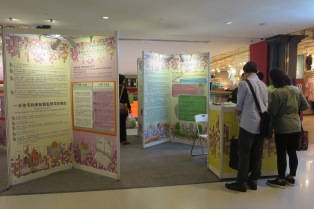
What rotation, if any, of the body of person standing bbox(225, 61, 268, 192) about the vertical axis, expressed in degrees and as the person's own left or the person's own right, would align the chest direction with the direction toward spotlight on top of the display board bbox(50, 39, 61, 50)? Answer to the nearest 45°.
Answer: approximately 45° to the person's own left

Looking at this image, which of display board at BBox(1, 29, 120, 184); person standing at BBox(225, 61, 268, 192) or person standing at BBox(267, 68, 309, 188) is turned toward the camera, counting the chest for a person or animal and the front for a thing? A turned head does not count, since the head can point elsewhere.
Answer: the display board

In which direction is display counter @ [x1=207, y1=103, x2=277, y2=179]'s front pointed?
toward the camera

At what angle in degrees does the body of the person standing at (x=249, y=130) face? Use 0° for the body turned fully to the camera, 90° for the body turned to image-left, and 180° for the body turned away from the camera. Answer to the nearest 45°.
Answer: approximately 135°

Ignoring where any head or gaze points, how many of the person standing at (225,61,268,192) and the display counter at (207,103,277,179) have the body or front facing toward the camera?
1

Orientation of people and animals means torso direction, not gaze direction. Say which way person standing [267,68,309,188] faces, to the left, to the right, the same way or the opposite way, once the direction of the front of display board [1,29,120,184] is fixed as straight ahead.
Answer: the opposite way

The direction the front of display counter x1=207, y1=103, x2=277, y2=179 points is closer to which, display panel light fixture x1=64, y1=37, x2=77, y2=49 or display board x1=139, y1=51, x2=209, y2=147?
the display panel light fixture

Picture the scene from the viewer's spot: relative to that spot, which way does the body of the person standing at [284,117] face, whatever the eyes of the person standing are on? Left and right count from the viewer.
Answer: facing away from the viewer and to the left of the viewer

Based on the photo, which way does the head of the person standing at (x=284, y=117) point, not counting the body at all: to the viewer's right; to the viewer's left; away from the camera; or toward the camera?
away from the camera

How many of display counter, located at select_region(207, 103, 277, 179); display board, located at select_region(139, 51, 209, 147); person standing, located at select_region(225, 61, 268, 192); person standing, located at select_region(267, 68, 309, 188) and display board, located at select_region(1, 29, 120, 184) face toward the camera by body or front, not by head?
3

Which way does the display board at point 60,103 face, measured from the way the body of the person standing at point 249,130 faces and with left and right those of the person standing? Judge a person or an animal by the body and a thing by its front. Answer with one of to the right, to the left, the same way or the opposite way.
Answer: the opposite way

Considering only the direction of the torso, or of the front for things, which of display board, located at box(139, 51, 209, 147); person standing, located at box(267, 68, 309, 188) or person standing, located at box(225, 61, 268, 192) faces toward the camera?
the display board

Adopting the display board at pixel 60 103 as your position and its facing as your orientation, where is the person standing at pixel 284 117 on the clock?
The person standing is roughly at 10 o'clock from the display board.
